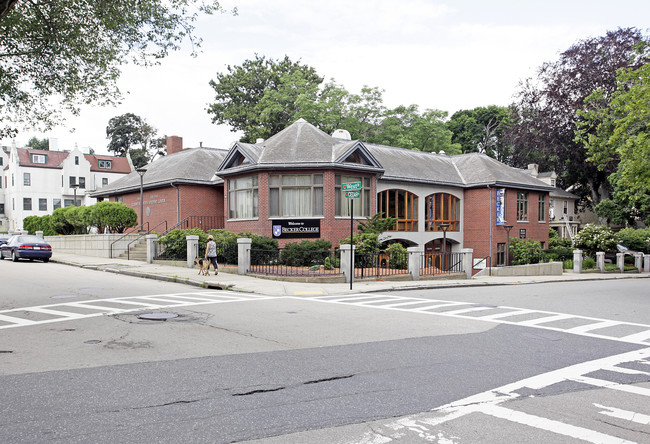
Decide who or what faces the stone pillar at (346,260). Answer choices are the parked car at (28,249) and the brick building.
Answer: the brick building

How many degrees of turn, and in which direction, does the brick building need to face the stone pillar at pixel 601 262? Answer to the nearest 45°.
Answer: approximately 90° to its left

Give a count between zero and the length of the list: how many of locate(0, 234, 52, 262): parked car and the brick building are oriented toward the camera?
1

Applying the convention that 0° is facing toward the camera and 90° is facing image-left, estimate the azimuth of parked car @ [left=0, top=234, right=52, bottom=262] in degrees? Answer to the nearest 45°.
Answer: approximately 135°

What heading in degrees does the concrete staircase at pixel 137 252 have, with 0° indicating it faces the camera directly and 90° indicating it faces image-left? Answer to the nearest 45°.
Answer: approximately 45°

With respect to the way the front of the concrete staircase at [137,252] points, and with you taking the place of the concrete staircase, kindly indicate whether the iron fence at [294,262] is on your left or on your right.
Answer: on your left

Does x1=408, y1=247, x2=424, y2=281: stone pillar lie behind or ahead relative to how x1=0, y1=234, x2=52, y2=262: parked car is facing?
behind

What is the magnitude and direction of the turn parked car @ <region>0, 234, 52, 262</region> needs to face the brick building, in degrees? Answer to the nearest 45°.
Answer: approximately 135° to its right

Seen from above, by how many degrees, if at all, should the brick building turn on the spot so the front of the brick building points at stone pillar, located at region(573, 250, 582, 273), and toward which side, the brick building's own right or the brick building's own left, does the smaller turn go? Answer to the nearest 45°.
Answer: approximately 90° to the brick building's own left
